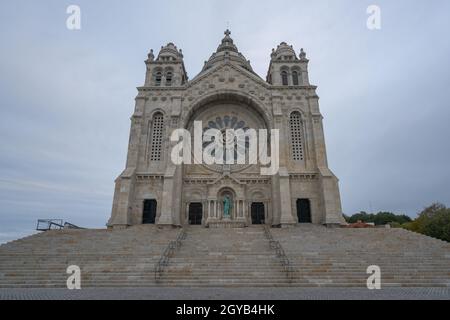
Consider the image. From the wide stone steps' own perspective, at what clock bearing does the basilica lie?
The basilica is roughly at 6 o'clock from the wide stone steps.

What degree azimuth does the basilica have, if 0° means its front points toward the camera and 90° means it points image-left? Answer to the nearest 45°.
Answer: approximately 0°

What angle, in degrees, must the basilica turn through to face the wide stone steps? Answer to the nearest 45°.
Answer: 0° — it already faces it

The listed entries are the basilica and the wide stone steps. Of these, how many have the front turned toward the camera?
2
